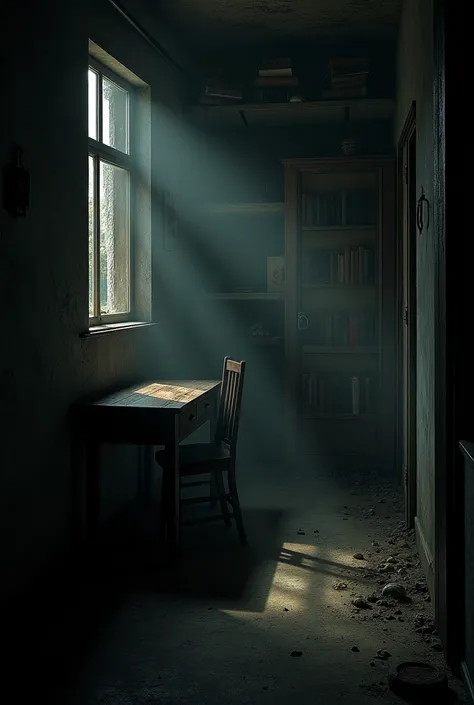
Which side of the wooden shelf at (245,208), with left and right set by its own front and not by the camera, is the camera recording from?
front

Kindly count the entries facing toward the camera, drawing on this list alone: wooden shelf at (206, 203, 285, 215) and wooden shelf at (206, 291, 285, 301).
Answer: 2

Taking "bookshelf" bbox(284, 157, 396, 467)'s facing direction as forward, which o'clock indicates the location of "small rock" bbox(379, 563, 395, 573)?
The small rock is roughly at 12 o'clock from the bookshelf.

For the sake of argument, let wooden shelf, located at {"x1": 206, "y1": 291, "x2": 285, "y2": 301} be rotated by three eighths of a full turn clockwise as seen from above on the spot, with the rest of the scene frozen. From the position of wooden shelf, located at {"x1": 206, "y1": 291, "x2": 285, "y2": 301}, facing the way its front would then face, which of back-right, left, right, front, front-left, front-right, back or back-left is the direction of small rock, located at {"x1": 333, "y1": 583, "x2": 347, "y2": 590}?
back-left

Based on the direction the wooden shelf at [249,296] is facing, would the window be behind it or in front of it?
in front

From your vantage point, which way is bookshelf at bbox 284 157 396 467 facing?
toward the camera

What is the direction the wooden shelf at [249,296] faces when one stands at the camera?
facing the viewer

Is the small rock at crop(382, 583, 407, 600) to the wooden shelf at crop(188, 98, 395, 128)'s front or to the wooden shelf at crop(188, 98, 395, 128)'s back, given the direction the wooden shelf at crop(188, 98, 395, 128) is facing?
to the front

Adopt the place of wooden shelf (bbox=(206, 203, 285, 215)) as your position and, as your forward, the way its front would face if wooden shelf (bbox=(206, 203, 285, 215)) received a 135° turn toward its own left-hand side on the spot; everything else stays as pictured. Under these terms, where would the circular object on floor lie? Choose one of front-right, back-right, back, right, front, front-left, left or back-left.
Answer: back-right

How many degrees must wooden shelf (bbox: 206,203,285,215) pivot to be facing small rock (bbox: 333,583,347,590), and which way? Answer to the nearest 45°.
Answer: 0° — it already faces it

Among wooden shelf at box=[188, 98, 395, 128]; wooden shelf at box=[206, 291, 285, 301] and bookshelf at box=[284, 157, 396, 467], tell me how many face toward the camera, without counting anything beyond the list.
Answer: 3
